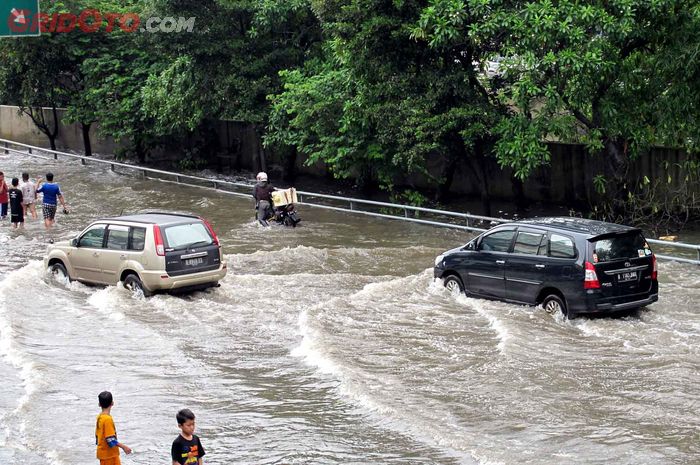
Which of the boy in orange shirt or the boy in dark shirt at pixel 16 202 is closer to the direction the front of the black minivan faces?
the boy in dark shirt

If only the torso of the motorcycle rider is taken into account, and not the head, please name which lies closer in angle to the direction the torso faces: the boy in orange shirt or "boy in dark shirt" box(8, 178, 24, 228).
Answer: the boy in dark shirt

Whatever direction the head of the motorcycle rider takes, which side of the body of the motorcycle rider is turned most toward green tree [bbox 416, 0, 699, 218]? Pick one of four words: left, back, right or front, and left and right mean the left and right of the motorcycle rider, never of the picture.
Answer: back

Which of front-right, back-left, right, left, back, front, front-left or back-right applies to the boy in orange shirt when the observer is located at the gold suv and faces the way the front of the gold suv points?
back-left

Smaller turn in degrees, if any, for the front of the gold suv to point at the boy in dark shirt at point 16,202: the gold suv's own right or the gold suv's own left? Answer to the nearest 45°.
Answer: approximately 45° to the gold suv's own right

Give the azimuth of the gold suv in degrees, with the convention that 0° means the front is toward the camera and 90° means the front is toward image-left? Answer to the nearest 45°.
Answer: approximately 135°

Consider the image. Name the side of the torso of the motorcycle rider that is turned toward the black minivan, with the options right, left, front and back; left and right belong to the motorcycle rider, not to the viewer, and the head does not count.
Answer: back

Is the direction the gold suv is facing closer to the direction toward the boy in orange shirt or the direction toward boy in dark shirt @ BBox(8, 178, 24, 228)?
the boy in dark shirt

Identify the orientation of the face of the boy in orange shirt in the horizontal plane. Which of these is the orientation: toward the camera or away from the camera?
away from the camera

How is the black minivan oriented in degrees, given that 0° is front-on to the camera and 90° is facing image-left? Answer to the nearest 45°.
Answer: approximately 135°

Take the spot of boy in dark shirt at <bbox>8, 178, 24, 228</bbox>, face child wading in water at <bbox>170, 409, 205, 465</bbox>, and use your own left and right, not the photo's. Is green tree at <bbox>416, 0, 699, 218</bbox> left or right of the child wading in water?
left
